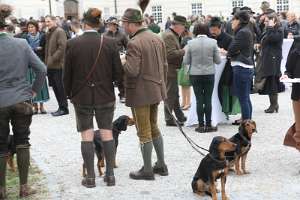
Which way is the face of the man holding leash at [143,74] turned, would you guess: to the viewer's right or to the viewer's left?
to the viewer's left

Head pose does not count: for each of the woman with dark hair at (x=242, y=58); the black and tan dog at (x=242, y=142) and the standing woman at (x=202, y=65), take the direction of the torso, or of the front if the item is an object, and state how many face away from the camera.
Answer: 1

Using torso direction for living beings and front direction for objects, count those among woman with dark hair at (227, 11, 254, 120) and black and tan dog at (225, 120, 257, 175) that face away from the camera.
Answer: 0

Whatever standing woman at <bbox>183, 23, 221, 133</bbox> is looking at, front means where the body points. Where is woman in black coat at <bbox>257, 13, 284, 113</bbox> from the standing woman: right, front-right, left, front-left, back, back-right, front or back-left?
front-right

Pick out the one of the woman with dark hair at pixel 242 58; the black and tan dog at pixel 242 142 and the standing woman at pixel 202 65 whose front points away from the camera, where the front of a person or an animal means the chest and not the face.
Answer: the standing woman

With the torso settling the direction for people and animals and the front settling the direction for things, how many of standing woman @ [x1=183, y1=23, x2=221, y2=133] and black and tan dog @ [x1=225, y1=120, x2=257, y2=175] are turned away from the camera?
1

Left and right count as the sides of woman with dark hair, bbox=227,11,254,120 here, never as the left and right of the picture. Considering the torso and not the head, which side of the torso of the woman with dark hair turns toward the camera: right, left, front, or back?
left

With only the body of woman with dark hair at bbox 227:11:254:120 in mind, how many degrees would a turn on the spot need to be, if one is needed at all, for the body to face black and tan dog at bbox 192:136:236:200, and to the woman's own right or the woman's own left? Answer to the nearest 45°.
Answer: approximately 90° to the woman's own left

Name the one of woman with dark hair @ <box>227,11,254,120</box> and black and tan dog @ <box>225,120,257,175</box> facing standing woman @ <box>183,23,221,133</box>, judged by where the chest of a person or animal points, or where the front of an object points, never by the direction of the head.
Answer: the woman with dark hair

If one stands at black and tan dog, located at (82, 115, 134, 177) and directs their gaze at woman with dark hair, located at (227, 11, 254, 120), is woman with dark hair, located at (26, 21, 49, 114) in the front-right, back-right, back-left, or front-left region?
front-left

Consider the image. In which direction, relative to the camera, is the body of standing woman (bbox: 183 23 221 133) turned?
away from the camera

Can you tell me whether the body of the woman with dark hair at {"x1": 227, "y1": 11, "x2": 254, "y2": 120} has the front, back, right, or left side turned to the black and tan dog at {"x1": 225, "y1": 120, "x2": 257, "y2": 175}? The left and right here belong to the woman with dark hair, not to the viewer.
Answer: left

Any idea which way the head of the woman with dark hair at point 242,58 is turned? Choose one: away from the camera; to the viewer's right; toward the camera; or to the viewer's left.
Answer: to the viewer's left

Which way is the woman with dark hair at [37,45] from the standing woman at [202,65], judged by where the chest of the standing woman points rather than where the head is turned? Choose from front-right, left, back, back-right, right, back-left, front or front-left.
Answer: front-left
